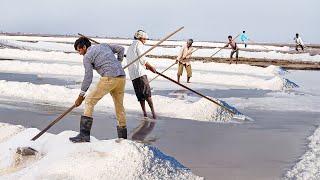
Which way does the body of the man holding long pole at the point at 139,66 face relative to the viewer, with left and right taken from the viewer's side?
facing to the right of the viewer

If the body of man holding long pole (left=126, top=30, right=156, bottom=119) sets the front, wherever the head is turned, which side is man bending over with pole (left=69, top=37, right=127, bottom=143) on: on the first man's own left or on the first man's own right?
on the first man's own right

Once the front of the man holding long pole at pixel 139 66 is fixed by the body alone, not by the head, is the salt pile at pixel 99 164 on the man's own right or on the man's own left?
on the man's own right

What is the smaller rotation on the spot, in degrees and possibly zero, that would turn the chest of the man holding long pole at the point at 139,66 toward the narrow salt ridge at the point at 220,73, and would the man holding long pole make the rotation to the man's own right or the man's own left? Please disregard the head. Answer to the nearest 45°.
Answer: approximately 90° to the man's own left
